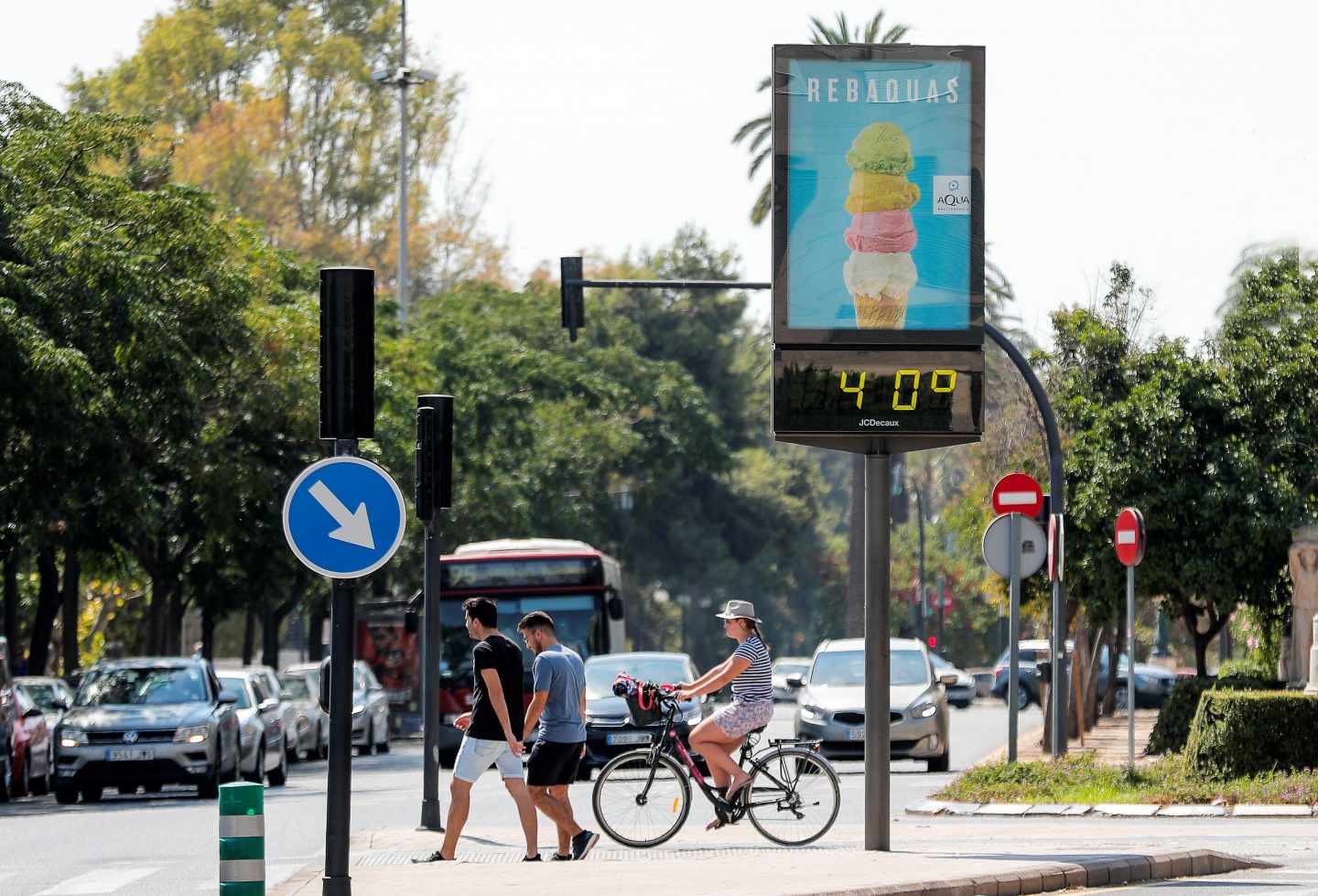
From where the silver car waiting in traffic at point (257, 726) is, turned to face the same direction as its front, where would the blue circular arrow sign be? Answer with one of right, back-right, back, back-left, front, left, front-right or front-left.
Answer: front-left

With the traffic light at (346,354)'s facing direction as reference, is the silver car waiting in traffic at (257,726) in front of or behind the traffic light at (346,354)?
in front

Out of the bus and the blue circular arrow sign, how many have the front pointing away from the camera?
0

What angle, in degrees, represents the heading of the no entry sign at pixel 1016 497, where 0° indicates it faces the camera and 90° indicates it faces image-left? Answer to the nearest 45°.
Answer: approximately 0°

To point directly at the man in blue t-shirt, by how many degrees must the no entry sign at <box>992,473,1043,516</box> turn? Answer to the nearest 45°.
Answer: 0° — it already faces them

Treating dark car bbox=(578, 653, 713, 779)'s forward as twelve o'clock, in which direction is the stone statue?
The stone statue is roughly at 9 o'clock from the dark car.

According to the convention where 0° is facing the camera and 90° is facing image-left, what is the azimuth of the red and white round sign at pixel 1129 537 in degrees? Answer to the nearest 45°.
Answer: approximately 45°

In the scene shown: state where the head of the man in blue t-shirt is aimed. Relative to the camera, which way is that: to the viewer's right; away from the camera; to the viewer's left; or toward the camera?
to the viewer's left

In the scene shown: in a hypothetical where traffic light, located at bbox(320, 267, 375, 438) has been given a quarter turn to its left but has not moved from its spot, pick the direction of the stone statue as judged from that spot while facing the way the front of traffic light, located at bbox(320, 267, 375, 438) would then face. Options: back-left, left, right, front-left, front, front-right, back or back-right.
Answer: back-right

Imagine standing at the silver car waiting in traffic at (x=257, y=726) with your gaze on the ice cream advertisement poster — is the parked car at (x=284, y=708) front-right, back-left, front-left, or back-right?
back-left

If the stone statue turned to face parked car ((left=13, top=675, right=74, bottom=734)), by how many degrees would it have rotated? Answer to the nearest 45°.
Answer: approximately 90° to its right

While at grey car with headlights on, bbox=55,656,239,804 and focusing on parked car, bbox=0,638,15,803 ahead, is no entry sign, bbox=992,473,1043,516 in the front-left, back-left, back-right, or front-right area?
back-right
